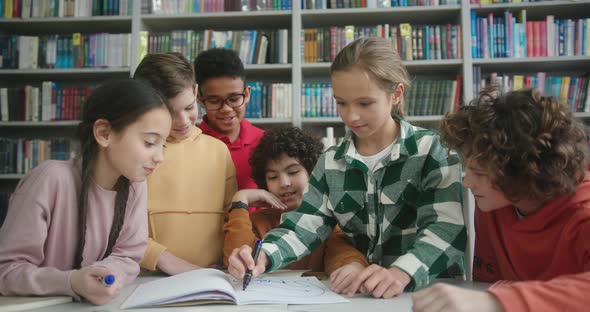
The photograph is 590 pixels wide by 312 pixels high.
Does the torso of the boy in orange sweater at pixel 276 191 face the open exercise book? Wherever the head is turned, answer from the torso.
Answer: yes

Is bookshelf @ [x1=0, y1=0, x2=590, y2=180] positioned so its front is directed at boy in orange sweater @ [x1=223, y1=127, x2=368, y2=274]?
yes

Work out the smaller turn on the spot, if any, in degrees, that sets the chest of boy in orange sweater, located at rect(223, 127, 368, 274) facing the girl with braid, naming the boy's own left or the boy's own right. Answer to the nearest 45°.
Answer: approximately 45° to the boy's own right

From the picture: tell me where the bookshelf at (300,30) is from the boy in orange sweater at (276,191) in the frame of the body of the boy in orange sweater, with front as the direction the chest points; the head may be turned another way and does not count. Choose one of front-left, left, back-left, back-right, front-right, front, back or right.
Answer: back

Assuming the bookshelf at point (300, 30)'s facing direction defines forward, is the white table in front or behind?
in front

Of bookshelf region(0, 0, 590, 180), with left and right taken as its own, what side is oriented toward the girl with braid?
front

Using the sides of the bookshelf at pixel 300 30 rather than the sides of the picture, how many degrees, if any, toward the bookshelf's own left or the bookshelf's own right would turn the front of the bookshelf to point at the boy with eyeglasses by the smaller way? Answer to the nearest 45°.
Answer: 0° — it already faces them

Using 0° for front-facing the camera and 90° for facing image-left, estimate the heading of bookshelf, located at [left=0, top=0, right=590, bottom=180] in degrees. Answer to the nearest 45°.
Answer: approximately 0°

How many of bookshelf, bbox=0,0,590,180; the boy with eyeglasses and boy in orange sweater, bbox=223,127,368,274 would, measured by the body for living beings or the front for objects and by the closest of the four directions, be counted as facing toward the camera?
3

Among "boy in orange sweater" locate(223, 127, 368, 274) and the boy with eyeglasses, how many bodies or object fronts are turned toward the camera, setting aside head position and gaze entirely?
2

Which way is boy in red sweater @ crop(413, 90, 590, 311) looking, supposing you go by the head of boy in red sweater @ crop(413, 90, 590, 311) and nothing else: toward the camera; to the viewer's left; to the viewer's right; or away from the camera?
to the viewer's left

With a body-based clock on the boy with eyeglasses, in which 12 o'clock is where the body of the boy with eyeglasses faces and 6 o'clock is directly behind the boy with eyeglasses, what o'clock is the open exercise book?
The open exercise book is roughly at 12 o'clock from the boy with eyeglasses.

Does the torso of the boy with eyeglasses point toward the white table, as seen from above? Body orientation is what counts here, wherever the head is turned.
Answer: yes
